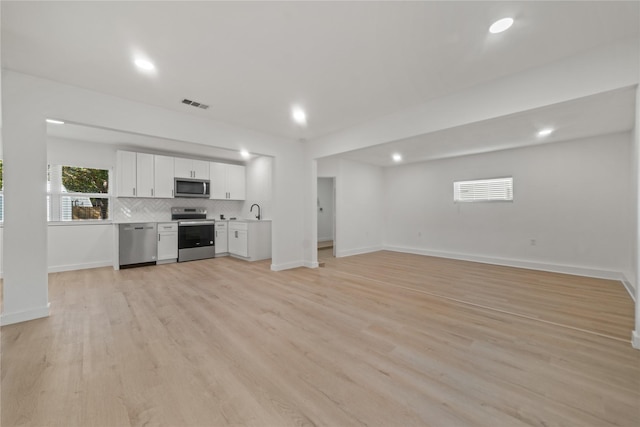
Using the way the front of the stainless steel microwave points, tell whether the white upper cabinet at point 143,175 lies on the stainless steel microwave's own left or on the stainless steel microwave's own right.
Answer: on the stainless steel microwave's own right

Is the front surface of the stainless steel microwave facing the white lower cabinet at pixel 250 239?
no

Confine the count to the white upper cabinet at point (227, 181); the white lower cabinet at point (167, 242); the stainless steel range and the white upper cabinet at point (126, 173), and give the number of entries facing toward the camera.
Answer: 4

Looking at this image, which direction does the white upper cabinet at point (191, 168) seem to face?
toward the camera

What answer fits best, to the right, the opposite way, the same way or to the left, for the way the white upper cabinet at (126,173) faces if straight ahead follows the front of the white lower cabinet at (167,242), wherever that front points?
the same way

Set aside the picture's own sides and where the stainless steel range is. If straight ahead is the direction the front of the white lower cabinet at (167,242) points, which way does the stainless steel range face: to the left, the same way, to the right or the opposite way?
the same way

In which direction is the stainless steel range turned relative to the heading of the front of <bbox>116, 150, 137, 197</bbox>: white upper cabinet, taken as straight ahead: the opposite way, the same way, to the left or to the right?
the same way

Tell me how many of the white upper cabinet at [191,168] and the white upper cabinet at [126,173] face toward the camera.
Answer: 2

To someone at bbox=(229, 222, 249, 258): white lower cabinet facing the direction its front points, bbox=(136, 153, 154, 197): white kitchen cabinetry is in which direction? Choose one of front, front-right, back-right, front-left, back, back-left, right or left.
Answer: front-right

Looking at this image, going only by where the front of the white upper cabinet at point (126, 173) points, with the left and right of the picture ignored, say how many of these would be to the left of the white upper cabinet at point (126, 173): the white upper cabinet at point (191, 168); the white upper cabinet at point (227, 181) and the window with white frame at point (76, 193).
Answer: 2

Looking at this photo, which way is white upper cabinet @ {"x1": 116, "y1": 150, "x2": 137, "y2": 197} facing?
toward the camera

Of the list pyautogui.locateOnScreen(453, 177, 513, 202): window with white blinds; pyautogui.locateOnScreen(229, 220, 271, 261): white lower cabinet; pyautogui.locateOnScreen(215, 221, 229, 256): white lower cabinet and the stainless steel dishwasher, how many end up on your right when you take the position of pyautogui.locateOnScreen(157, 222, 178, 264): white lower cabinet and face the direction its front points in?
1

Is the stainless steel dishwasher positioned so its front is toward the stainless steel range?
no

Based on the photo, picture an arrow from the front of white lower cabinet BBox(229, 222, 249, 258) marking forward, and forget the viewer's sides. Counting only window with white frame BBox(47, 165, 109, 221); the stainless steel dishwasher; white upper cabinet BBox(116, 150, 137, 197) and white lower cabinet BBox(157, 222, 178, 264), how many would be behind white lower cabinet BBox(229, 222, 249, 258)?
0

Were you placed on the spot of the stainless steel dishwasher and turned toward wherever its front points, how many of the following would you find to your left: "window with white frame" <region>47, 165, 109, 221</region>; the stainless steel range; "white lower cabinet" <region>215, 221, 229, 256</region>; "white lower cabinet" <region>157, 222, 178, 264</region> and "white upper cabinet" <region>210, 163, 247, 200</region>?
4
